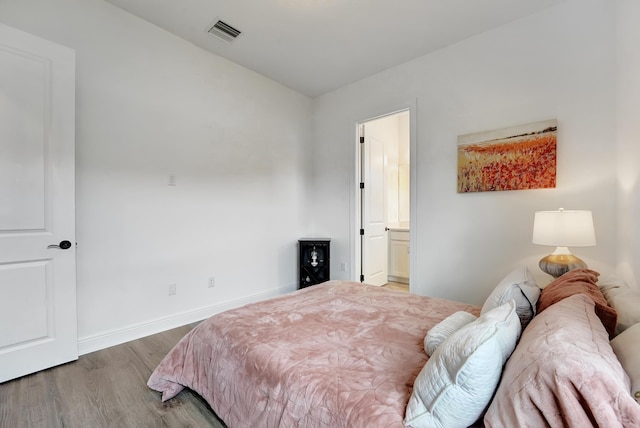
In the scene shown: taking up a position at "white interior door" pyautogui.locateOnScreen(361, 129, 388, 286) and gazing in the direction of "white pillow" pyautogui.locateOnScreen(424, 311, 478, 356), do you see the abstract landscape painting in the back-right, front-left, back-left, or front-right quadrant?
front-left

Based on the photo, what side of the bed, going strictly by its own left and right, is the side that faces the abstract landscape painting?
right

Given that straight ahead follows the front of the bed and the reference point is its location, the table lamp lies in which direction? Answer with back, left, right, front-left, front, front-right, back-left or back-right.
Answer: right

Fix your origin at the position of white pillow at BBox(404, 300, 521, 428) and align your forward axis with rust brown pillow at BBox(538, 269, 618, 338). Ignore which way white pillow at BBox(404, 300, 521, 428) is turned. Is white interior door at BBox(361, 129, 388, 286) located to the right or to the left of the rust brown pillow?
left

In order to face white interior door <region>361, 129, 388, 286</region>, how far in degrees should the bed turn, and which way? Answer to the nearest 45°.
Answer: approximately 45° to its right

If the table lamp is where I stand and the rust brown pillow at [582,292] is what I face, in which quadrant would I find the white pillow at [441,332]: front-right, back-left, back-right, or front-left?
front-right

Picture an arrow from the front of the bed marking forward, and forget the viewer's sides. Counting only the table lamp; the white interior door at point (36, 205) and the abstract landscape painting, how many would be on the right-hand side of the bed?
2

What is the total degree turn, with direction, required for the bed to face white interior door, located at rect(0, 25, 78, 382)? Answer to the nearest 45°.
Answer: approximately 45° to its left

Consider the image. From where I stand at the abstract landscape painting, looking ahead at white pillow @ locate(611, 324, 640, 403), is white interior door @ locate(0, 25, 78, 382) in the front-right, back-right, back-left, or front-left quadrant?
front-right

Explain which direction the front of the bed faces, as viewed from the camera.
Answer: facing away from the viewer and to the left of the viewer
